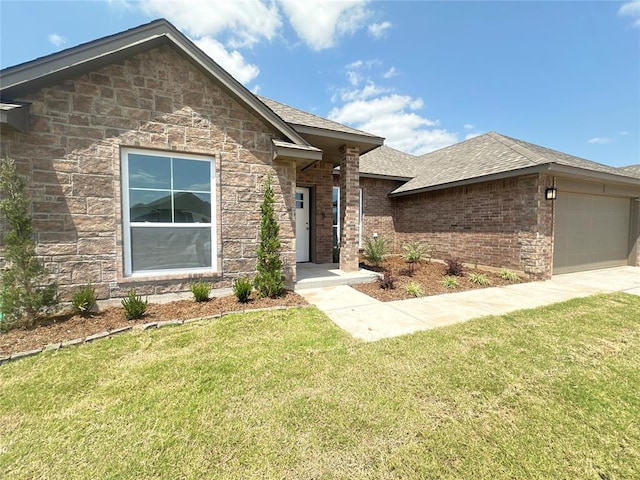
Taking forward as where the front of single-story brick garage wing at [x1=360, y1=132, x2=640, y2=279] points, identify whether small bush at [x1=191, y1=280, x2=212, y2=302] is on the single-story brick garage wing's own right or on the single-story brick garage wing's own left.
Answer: on the single-story brick garage wing's own right

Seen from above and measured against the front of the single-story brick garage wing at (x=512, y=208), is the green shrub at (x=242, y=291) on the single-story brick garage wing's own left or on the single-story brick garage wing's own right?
on the single-story brick garage wing's own right

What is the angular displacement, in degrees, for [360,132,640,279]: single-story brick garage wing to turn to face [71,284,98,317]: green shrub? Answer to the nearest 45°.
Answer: approximately 90° to its right

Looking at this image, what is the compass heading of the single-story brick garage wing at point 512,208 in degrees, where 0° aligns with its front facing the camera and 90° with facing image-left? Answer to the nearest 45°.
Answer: approximately 315°

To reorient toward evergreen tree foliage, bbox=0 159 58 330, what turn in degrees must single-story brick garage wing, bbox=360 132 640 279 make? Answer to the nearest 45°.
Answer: approximately 90° to its right
